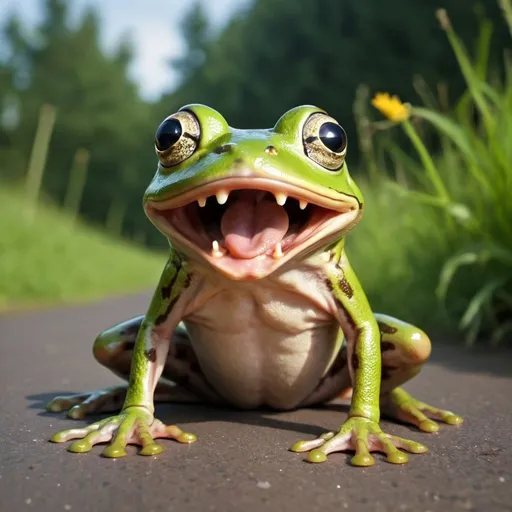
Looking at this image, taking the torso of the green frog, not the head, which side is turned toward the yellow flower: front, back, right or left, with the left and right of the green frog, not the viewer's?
back

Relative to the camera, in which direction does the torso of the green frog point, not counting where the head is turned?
toward the camera
